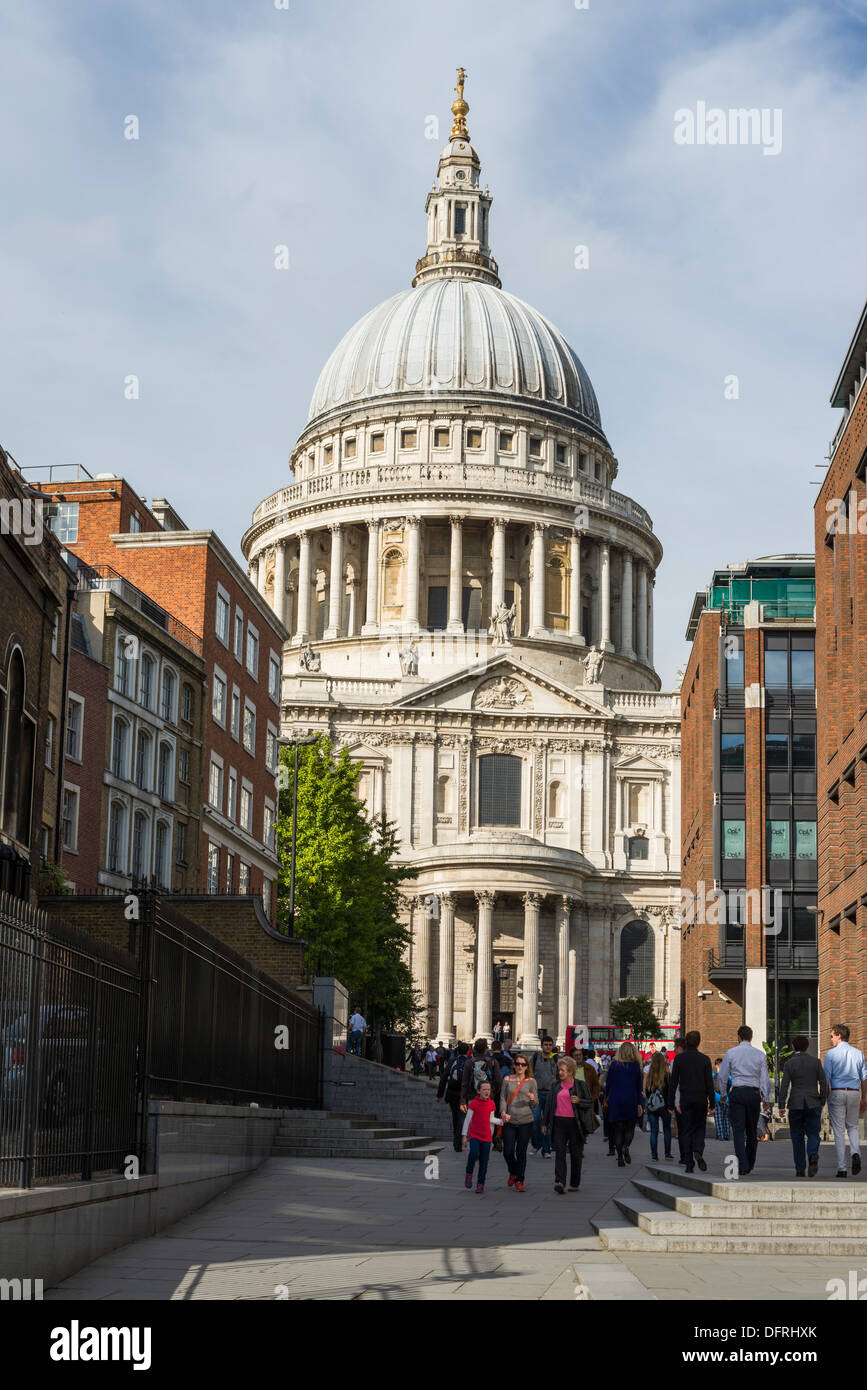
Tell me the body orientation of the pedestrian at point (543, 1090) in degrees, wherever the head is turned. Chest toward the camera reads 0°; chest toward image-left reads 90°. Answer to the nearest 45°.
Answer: approximately 0°

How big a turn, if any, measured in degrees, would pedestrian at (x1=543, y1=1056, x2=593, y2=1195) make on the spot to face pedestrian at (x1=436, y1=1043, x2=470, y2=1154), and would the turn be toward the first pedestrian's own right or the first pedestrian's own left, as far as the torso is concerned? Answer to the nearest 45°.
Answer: approximately 180°

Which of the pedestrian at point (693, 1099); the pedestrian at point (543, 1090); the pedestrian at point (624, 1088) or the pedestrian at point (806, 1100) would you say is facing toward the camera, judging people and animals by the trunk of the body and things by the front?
the pedestrian at point (543, 1090)

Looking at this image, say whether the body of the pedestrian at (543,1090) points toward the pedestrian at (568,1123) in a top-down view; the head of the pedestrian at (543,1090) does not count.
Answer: yes

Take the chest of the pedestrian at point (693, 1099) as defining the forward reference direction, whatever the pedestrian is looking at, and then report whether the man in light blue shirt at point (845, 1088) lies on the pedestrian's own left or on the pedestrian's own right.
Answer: on the pedestrian's own right

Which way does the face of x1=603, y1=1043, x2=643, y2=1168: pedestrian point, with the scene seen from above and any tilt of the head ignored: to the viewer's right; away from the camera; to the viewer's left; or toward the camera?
away from the camera

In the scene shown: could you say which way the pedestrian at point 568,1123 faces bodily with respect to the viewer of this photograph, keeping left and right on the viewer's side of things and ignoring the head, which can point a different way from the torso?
facing the viewer

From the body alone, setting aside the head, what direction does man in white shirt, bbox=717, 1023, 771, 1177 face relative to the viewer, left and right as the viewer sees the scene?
facing away from the viewer

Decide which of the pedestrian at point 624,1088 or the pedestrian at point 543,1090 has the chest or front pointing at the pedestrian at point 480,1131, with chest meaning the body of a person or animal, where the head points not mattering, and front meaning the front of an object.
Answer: the pedestrian at point 543,1090

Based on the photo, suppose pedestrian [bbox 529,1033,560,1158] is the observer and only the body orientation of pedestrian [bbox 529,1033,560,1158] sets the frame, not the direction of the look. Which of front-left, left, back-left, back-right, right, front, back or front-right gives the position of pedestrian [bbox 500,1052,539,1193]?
front

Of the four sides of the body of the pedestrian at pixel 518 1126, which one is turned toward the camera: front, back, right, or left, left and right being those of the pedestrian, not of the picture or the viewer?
front

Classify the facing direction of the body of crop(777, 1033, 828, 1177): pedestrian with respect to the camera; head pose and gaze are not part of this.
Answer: away from the camera

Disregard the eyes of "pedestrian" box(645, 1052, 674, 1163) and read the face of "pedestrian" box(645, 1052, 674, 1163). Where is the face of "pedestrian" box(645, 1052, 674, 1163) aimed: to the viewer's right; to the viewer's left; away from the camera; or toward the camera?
away from the camera

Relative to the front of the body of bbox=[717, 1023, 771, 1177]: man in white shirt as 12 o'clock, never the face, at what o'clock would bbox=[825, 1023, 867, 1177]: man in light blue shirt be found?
bbox=[825, 1023, 867, 1177]: man in light blue shirt is roughly at 2 o'clock from bbox=[717, 1023, 771, 1177]: man in white shirt.
